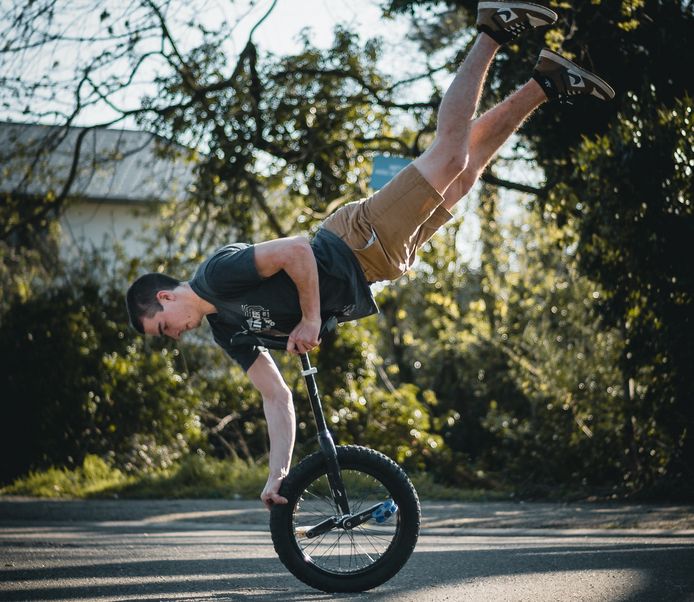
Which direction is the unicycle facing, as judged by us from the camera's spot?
facing to the left of the viewer
